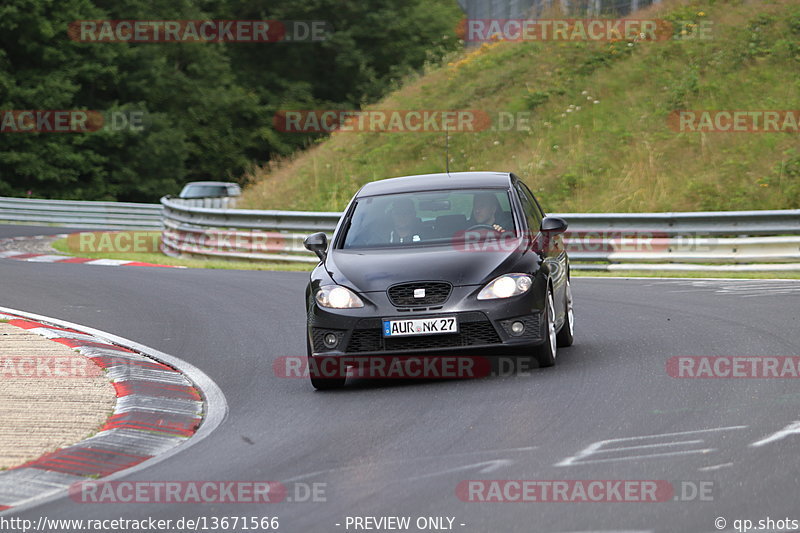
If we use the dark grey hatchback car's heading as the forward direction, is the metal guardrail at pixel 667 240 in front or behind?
behind

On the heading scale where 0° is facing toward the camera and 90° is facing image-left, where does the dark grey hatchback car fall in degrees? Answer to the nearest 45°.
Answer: approximately 0°

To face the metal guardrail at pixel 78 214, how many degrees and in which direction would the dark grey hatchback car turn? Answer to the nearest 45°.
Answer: approximately 180°
